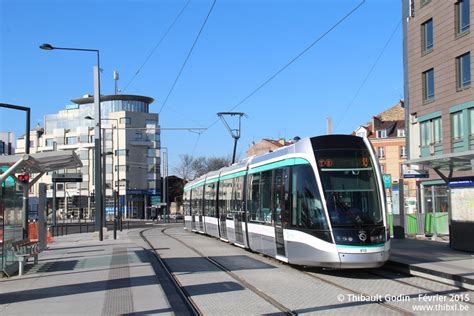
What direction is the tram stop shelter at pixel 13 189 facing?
to the viewer's right

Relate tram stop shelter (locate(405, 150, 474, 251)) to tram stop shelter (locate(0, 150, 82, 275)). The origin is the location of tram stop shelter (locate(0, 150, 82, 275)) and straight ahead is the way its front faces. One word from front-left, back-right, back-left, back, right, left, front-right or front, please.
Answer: front

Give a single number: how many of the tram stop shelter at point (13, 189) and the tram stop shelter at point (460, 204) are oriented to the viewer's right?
1

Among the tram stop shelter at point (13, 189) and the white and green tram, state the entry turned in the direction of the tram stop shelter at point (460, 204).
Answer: the tram stop shelter at point (13, 189)

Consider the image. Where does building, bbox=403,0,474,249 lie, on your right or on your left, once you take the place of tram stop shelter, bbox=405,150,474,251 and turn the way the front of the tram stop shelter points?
on your right

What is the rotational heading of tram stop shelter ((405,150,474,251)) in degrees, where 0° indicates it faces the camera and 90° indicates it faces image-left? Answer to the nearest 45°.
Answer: approximately 90°

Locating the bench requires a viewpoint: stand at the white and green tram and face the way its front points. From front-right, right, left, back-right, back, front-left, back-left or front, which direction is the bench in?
front-right

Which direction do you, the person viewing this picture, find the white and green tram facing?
facing the viewer and to the right of the viewer

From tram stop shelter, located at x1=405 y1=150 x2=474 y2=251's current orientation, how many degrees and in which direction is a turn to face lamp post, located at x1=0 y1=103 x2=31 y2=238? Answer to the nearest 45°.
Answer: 0° — it already faces it

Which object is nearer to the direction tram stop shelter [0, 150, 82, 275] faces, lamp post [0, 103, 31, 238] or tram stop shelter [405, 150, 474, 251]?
the tram stop shelter
